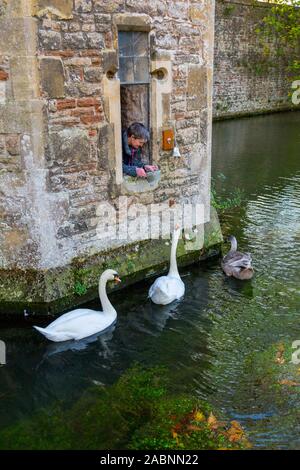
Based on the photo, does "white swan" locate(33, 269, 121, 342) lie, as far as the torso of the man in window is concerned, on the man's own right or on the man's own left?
on the man's own right

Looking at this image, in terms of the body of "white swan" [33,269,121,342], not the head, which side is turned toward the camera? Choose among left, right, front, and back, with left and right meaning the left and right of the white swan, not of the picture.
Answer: right

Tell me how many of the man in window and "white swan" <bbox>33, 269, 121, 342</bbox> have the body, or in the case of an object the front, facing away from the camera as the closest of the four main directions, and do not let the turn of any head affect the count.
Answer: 0

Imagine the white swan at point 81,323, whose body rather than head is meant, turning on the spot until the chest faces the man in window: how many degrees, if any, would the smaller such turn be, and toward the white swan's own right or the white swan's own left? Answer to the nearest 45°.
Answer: approximately 45° to the white swan's own left

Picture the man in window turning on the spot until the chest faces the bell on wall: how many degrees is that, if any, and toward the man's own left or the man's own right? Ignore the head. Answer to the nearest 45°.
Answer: approximately 90° to the man's own left

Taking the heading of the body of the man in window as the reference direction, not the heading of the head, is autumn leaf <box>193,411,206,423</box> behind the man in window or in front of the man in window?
in front

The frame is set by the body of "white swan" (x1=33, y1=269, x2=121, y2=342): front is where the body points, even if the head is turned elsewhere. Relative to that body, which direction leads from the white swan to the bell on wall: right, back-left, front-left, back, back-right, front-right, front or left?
front-left

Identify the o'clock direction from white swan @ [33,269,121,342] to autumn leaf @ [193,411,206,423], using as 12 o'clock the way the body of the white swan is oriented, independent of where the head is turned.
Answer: The autumn leaf is roughly at 2 o'clock from the white swan.
